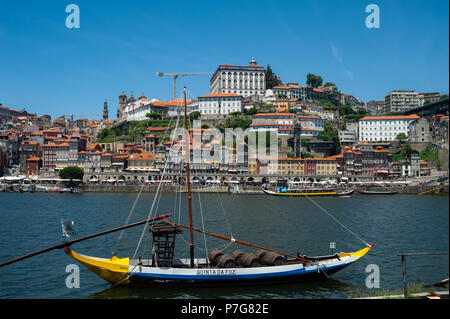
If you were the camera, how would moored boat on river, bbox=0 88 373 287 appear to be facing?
facing to the right of the viewer
